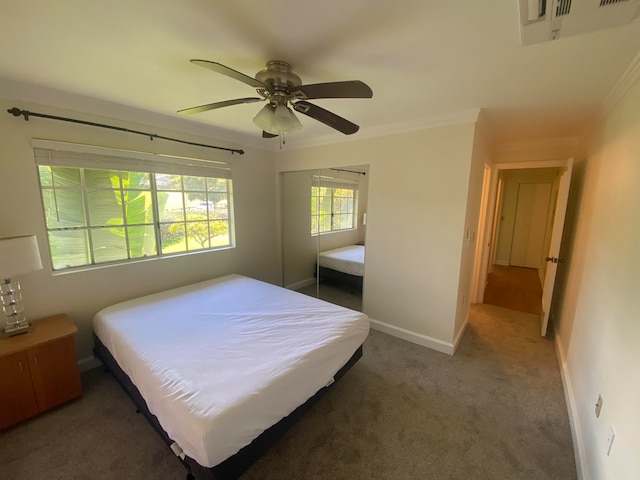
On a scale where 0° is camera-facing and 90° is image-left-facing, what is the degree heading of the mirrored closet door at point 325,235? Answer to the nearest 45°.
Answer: approximately 45°

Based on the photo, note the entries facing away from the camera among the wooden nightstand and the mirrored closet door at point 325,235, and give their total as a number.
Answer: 0

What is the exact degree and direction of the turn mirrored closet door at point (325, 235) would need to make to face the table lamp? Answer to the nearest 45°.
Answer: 0° — it already faces it

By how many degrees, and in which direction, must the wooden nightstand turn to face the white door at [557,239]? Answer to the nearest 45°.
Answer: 0° — it already faces it

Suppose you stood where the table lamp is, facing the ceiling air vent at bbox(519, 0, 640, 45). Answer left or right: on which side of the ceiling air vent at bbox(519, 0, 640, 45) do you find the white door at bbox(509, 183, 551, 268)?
left

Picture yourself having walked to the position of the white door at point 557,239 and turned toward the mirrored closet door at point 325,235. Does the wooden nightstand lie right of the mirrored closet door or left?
left

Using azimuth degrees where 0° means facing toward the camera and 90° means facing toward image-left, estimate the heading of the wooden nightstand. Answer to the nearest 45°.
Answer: approximately 315°

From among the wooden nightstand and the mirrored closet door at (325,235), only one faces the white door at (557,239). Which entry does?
the wooden nightstand

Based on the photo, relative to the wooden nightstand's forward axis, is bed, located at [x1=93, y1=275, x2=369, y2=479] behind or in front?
in front

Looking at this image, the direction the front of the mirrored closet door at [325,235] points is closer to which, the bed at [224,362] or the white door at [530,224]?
the bed

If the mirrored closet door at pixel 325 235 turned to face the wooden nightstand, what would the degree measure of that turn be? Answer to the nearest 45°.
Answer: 0° — it already faces it
